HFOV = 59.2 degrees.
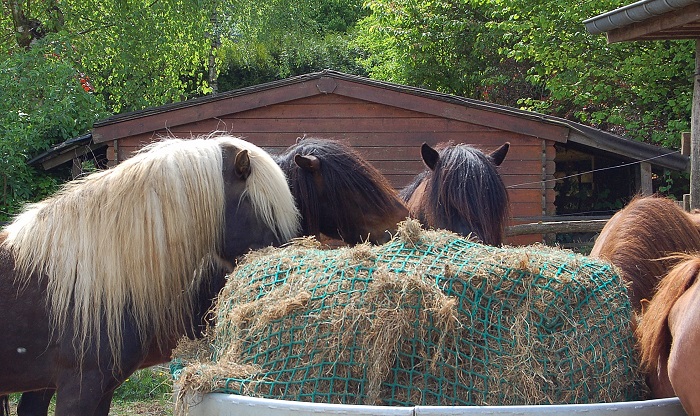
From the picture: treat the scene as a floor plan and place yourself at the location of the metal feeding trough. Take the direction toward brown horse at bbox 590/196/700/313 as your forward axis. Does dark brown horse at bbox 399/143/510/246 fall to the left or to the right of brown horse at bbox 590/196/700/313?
left

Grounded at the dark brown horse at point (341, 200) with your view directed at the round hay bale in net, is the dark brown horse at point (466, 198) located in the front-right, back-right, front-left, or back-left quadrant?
front-left

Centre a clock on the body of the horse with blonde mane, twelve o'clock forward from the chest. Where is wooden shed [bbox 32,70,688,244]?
The wooden shed is roughly at 10 o'clock from the horse with blonde mane.

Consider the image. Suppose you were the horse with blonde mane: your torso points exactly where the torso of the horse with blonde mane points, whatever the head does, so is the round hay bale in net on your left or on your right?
on your right

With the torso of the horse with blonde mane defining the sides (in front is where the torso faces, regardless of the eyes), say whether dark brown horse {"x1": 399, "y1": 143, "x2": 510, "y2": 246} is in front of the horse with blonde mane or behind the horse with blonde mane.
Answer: in front

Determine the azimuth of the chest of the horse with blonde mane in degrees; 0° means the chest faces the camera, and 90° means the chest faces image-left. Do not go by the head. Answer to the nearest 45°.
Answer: approximately 270°

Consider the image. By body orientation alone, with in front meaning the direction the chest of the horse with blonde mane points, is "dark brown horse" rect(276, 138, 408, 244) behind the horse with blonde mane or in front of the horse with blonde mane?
in front

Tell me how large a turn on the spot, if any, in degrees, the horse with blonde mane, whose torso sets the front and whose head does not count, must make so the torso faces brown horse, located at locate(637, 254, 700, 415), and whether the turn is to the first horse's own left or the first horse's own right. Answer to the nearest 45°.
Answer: approximately 45° to the first horse's own right

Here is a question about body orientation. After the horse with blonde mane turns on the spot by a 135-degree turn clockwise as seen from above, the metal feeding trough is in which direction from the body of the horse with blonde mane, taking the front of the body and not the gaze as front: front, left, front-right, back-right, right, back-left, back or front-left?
left

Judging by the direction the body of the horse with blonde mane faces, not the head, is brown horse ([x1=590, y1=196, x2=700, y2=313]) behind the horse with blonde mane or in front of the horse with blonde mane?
in front

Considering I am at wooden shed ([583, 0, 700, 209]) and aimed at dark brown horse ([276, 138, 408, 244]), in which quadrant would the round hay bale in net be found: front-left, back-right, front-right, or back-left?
front-left

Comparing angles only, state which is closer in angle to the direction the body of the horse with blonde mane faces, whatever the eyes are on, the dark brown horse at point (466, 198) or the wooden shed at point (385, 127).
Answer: the dark brown horse
